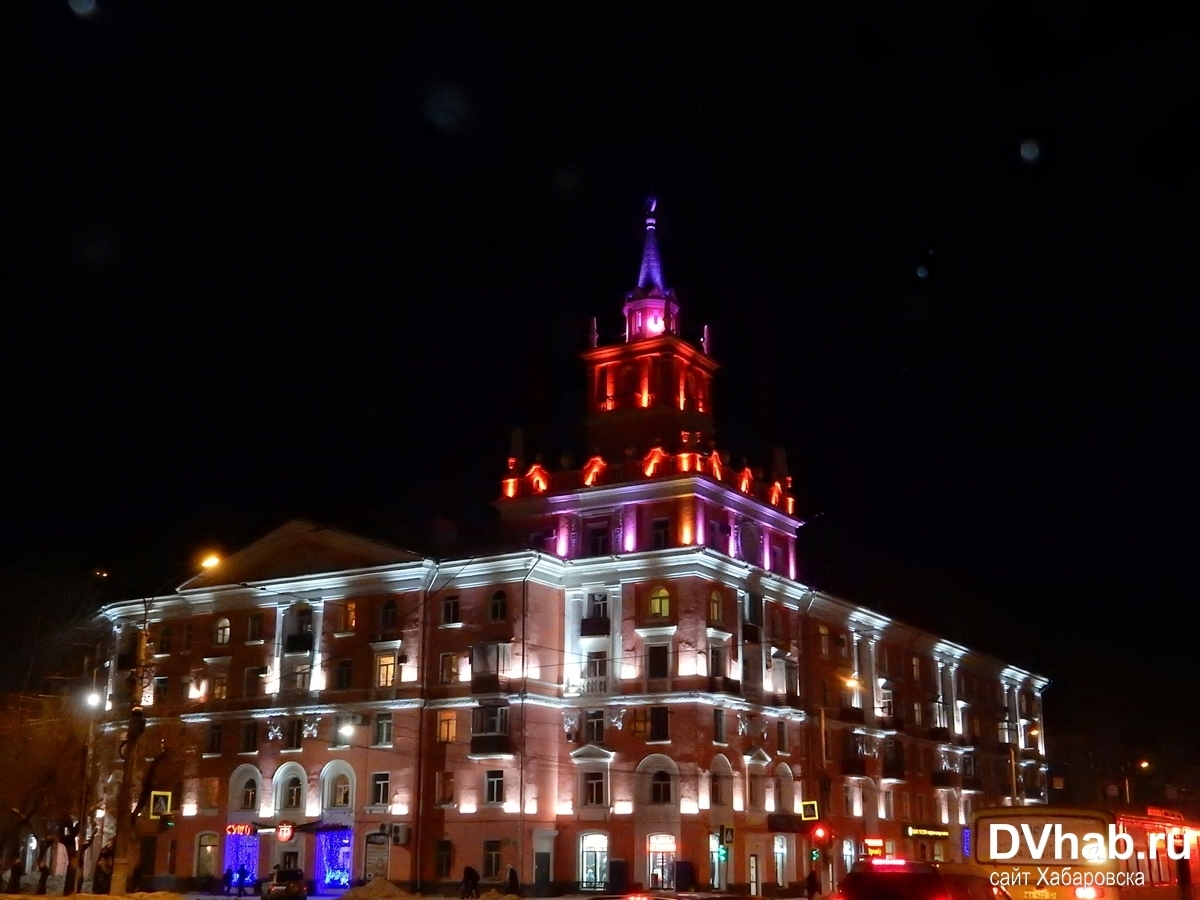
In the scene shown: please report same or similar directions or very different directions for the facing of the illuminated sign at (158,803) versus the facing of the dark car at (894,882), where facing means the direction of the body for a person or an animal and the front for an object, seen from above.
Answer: very different directions

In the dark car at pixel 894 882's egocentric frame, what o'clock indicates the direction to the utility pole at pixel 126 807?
The utility pole is roughly at 10 o'clock from the dark car.

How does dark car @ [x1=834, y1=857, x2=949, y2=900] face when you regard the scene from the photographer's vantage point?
facing away from the viewer

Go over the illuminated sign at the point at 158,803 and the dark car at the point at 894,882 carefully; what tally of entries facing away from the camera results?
1

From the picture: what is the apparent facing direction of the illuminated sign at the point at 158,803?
toward the camera
